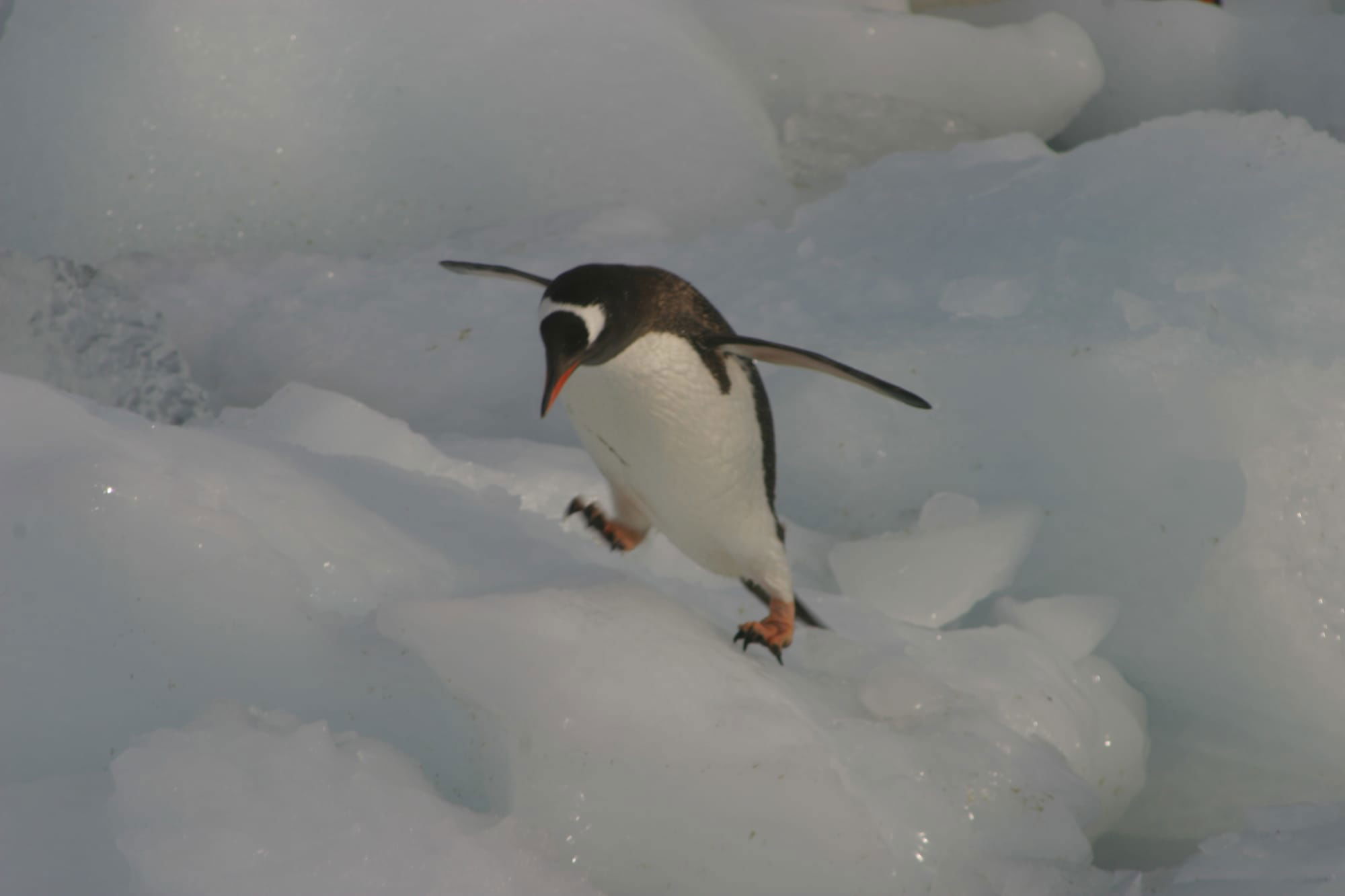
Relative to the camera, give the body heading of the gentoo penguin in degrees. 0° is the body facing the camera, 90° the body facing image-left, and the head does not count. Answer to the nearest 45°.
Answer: approximately 45°
